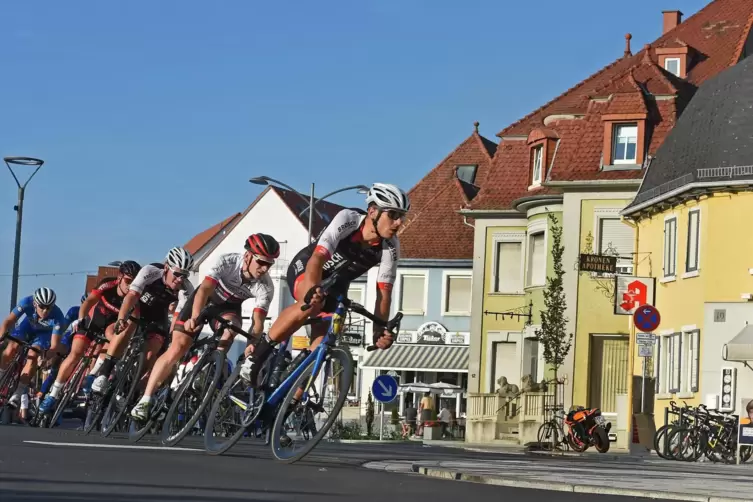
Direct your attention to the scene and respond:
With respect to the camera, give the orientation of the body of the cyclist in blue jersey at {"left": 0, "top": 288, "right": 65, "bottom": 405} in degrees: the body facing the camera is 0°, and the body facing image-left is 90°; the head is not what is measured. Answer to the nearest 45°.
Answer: approximately 315°

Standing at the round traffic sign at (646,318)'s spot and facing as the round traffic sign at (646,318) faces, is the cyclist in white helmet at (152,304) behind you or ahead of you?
ahead

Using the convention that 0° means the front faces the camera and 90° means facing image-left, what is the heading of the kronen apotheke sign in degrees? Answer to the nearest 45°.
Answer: approximately 0°

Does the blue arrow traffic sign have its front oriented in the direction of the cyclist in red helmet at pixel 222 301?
yes

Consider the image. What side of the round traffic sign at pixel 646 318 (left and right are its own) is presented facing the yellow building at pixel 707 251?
back

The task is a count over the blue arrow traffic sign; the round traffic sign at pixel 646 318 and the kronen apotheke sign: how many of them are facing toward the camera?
3

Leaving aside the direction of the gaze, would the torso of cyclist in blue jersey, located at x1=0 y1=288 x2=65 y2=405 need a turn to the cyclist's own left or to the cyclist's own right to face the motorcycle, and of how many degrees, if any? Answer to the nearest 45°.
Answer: approximately 90° to the cyclist's own left

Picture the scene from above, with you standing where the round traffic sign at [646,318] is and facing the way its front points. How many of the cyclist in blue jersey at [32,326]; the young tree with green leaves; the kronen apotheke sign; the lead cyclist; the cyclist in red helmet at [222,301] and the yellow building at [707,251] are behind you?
3

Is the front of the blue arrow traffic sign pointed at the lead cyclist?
yes

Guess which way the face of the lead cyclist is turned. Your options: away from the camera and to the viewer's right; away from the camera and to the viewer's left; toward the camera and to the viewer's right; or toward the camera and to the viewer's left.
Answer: toward the camera and to the viewer's right

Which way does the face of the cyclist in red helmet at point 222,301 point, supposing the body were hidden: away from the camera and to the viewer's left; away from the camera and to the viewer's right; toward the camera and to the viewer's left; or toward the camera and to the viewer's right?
toward the camera and to the viewer's right
